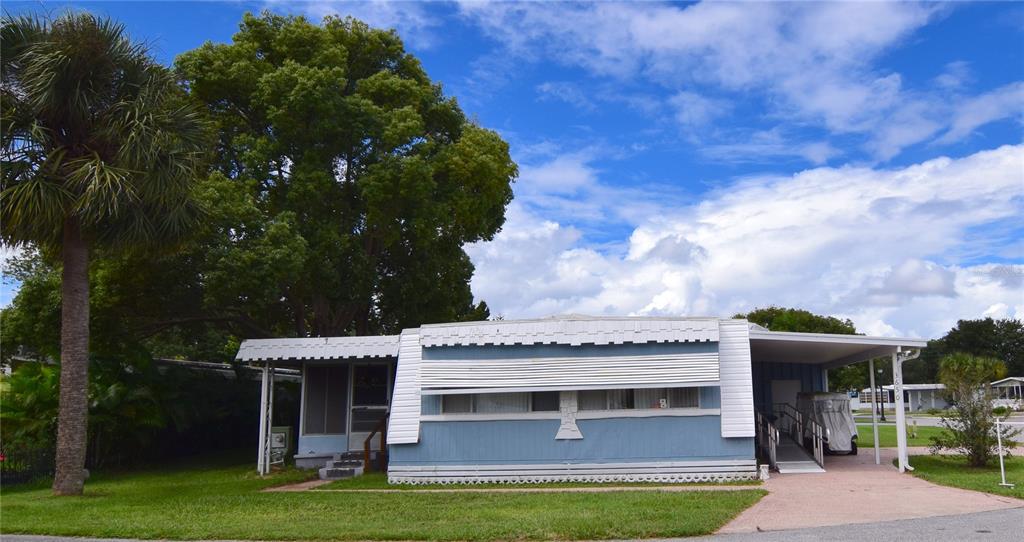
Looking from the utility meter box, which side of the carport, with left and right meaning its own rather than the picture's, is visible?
right

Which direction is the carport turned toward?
toward the camera

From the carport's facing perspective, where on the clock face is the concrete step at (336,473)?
The concrete step is roughly at 2 o'clock from the carport.

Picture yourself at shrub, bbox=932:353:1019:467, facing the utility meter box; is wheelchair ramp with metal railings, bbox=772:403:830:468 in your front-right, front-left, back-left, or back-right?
front-right

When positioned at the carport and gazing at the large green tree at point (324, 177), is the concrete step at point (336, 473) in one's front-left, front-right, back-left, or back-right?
front-left

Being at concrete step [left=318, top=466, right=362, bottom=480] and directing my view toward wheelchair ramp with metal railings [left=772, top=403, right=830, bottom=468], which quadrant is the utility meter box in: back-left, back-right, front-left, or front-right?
back-left

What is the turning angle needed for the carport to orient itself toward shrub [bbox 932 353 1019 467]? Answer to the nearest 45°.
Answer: approximately 90° to its left

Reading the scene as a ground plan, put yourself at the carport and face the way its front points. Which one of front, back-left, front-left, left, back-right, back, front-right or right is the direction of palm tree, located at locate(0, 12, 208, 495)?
front-right

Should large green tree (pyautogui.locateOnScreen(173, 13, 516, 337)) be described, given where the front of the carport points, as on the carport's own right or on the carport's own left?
on the carport's own right

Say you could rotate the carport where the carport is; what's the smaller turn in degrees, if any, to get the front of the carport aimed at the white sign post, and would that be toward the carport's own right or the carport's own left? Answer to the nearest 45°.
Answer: approximately 45° to the carport's own left
